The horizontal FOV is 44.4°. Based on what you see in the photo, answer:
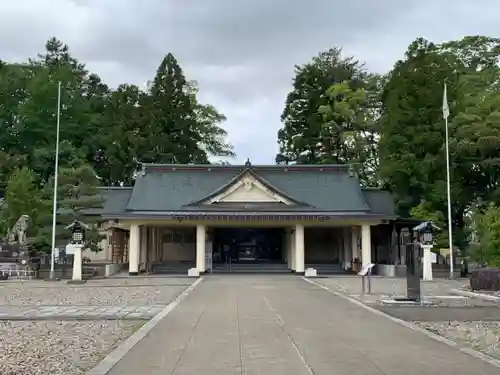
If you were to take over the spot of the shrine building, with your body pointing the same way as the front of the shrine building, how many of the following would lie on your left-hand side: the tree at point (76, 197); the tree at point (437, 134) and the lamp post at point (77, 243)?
1

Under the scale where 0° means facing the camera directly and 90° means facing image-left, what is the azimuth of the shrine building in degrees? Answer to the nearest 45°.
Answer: approximately 0°

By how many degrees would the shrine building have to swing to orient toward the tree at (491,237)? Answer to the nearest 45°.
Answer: approximately 45° to its left

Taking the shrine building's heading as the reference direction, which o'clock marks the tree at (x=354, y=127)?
The tree is roughly at 7 o'clock from the shrine building.

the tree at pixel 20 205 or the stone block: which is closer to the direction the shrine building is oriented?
the stone block

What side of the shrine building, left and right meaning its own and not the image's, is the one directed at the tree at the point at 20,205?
right

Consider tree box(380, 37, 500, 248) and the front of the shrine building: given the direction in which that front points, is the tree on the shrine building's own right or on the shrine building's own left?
on the shrine building's own left

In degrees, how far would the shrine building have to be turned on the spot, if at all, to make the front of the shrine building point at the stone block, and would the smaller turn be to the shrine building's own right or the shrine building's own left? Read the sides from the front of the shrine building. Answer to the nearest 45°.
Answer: approximately 45° to the shrine building's own left

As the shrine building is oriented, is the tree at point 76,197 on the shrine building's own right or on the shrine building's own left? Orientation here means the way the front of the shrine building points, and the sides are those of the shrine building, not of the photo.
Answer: on the shrine building's own right

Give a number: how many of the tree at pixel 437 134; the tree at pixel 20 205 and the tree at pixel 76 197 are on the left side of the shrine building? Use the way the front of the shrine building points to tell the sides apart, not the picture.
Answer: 1
